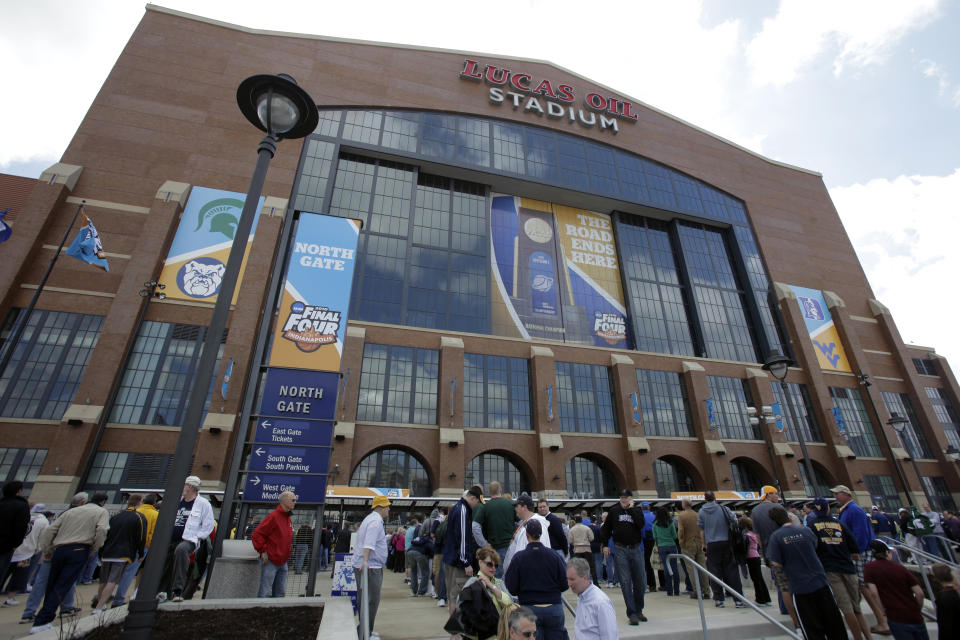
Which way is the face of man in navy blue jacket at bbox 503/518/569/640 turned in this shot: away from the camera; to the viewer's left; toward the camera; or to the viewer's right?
away from the camera

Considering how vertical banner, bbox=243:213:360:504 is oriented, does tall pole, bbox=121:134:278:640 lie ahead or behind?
ahead

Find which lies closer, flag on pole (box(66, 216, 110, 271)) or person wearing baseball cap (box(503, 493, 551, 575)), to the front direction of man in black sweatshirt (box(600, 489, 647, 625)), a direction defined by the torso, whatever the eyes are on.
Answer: the person wearing baseball cap

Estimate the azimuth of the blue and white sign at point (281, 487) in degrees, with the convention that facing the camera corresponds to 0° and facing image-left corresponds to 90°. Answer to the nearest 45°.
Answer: approximately 0°

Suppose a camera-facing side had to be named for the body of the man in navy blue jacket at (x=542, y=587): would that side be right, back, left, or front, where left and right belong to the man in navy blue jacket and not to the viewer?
back

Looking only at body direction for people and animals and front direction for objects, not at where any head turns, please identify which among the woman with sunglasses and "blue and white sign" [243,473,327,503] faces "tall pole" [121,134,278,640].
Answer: the blue and white sign
